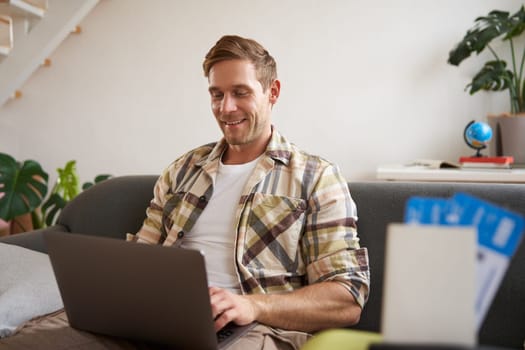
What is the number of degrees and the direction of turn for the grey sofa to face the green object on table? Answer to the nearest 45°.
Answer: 0° — it already faces it

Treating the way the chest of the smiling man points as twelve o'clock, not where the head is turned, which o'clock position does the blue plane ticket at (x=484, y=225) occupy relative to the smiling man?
The blue plane ticket is roughly at 10 o'clock from the smiling man.

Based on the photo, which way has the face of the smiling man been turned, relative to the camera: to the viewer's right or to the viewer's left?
to the viewer's left

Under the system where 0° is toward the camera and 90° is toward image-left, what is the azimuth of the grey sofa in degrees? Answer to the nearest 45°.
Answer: approximately 0°

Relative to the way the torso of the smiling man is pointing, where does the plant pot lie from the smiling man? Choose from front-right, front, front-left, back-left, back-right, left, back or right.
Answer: back

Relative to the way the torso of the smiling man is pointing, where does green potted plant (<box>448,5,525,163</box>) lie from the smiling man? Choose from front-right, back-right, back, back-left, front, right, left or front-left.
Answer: back

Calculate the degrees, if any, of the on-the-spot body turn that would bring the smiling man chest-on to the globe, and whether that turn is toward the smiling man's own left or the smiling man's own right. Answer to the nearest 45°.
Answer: approximately 180°

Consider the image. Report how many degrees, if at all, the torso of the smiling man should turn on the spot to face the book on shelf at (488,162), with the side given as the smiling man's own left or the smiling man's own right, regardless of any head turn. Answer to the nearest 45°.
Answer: approximately 180°

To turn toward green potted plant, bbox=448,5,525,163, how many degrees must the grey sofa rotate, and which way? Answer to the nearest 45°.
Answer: approximately 135° to its left

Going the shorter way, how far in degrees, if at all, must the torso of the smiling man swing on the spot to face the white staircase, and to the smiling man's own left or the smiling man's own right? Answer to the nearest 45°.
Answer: approximately 90° to the smiling man's own right
